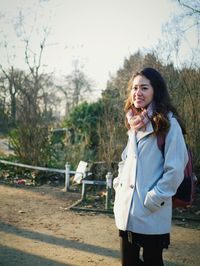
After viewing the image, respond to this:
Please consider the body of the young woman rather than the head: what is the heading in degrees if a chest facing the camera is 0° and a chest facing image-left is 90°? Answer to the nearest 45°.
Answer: approximately 45°
